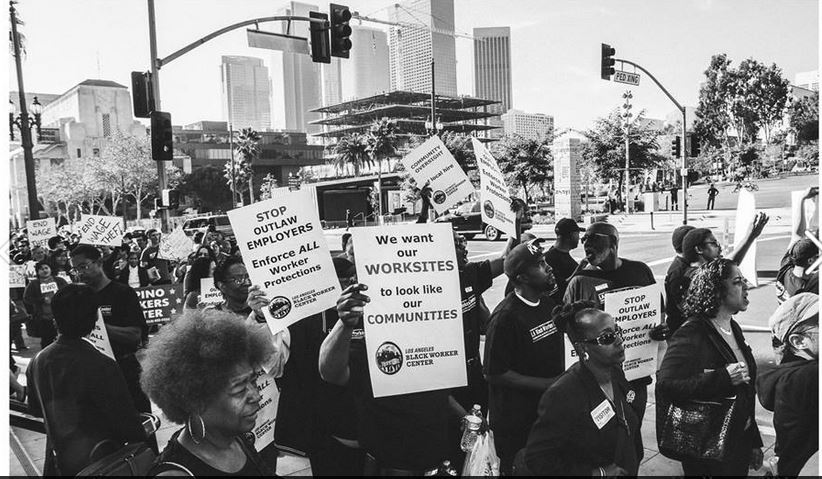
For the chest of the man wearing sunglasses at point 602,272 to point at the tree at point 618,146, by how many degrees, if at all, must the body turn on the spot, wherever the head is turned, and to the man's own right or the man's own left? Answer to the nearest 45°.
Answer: approximately 135° to the man's own right

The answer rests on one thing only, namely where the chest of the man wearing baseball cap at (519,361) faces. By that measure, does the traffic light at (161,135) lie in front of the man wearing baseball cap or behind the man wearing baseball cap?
behind

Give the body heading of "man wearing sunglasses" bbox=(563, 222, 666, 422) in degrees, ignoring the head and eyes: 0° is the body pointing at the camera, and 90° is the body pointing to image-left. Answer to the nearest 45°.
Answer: approximately 45°

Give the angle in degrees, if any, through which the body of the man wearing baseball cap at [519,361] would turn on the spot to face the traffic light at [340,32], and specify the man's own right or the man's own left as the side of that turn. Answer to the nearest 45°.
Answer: approximately 135° to the man's own left

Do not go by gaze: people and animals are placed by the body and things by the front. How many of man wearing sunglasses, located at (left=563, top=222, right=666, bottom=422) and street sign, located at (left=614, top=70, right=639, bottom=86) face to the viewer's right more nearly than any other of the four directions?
0

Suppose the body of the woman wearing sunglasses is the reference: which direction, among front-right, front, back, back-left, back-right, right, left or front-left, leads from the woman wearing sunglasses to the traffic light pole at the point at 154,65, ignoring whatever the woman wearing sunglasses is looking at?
back

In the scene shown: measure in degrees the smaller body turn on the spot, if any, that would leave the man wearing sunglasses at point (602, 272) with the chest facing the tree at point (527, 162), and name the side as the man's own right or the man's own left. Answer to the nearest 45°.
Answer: approximately 135° to the man's own right

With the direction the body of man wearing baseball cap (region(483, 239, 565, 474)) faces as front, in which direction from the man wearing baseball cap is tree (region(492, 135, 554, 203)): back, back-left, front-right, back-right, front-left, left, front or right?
back-left

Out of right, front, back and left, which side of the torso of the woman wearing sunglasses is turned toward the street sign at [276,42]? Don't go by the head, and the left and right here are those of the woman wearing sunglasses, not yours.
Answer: back

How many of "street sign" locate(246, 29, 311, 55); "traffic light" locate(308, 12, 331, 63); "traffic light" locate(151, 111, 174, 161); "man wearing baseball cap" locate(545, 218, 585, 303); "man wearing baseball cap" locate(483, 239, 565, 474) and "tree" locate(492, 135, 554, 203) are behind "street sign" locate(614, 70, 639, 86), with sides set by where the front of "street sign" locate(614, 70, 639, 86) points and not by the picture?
1

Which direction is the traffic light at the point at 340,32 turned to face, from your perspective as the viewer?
facing the viewer and to the right of the viewer

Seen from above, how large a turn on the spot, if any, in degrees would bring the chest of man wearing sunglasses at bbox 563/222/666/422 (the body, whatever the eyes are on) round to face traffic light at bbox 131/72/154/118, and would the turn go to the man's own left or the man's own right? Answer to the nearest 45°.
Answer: approximately 90° to the man's own right

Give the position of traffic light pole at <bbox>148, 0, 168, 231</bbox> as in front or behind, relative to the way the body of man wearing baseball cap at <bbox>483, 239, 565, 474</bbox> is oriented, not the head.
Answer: behind

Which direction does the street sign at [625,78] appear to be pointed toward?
toward the camera

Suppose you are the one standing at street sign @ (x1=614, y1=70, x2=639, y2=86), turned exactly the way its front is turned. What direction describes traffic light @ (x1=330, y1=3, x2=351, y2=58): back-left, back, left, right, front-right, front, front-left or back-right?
front-right
